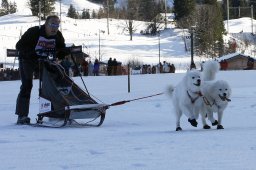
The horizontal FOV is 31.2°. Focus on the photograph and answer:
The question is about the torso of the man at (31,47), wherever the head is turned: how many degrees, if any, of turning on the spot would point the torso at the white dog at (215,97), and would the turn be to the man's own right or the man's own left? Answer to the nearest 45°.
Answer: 0° — they already face it

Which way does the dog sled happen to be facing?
to the viewer's right

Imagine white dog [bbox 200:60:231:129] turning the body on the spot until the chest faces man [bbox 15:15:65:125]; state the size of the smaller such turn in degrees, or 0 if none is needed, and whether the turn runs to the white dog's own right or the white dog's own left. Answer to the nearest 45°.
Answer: approximately 135° to the white dog's own right

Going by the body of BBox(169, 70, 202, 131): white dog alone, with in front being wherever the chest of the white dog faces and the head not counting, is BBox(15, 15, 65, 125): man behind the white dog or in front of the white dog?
behind

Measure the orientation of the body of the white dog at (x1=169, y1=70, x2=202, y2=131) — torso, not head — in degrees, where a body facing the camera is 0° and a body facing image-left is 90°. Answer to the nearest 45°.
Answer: approximately 315°

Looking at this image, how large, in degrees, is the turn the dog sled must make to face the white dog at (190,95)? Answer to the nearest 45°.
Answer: approximately 45° to its right
